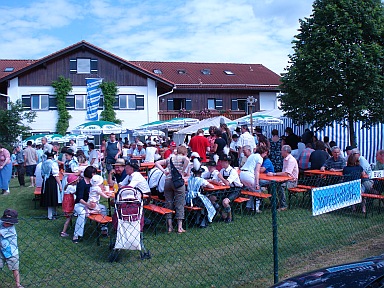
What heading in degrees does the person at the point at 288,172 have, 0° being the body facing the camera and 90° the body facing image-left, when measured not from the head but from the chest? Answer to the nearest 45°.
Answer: approximately 90°

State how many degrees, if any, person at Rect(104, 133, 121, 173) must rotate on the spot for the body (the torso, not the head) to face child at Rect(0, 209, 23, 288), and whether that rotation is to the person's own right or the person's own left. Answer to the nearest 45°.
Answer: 0° — they already face them

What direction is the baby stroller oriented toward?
away from the camera
